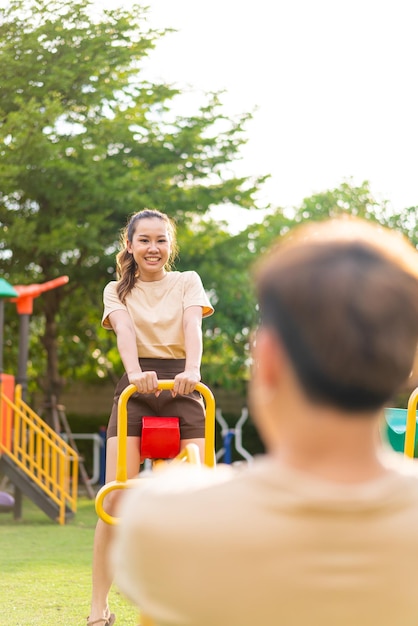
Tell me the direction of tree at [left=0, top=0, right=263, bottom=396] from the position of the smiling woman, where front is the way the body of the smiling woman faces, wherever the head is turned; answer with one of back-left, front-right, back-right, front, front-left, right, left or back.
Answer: back

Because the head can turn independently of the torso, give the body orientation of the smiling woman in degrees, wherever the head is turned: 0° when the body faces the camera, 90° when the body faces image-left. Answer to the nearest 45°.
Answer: approximately 0°

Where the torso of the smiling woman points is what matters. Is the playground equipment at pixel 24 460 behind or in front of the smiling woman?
behind
